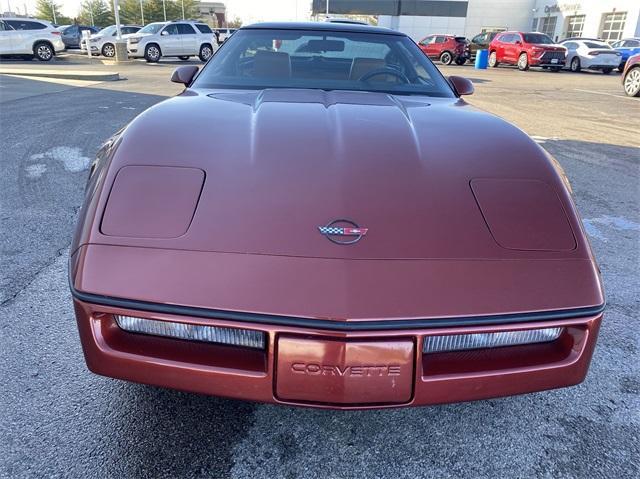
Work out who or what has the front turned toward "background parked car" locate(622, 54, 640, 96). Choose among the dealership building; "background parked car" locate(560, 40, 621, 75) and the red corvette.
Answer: the dealership building

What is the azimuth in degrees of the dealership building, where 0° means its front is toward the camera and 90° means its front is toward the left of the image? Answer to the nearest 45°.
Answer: approximately 0°

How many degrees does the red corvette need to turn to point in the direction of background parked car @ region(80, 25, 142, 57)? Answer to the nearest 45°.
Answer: approximately 135° to its right

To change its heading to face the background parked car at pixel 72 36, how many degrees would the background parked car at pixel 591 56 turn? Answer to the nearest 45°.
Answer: approximately 45° to its left

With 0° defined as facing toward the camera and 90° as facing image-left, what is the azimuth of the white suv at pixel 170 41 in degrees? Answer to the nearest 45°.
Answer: approximately 45°

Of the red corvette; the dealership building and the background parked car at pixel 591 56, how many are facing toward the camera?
2

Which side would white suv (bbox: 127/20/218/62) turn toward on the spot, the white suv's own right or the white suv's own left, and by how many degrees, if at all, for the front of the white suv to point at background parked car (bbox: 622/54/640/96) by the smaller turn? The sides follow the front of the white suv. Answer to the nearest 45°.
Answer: approximately 90° to the white suv's own left

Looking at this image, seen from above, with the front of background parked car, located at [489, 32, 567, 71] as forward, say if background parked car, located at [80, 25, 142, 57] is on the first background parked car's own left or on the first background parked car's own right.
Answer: on the first background parked car's own right

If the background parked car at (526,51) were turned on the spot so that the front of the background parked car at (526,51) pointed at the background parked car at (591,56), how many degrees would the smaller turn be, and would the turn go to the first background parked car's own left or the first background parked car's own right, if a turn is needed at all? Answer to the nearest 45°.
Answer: approximately 45° to the first background parked car's own left
